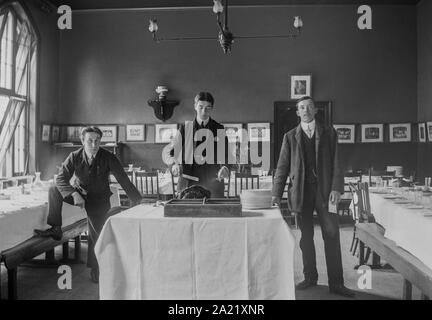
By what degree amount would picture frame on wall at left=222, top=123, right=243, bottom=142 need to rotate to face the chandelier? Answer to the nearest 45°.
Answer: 0° — it already faces it

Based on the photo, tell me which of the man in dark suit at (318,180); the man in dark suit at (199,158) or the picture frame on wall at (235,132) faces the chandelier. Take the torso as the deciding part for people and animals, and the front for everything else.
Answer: the picture frame on wall

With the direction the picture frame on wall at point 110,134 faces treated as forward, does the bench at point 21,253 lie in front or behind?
in front

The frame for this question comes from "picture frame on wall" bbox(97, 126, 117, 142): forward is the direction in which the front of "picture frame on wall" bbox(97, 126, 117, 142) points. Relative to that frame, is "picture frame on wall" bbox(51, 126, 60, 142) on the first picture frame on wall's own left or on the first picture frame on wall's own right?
on the first picture frame on wall's own right

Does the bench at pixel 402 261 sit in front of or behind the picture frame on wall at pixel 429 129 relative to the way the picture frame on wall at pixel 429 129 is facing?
in front

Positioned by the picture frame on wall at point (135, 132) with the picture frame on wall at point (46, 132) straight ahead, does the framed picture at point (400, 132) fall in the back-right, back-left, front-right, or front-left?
back-left

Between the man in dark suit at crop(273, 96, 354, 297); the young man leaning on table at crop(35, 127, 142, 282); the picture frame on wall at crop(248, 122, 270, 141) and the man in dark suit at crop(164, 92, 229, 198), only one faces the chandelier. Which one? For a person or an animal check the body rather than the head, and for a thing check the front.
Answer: the picture frame on wall

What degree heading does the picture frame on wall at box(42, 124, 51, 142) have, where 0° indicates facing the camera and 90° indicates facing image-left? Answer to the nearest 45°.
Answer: approximately 315°

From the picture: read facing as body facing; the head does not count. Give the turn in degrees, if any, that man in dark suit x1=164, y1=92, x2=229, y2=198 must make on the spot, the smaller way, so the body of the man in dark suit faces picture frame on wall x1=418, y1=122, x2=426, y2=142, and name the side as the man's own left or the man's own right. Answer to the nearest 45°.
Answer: approximately 135° to the man's own left

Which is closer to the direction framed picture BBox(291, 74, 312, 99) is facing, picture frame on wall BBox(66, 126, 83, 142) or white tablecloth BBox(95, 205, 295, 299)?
the white tablecloth

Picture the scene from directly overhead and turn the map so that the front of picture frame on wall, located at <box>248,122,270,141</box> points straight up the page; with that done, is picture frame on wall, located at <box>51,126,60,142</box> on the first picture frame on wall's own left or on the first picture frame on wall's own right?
on the first picture frame on wall's own right

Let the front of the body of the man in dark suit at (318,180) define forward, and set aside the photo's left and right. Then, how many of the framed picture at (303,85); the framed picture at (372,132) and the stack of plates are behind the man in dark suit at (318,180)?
2
